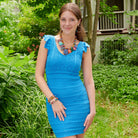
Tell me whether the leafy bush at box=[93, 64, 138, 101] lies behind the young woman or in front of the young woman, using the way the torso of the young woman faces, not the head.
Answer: behind

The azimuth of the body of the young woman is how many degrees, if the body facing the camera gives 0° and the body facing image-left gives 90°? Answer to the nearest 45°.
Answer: approximately 0°
